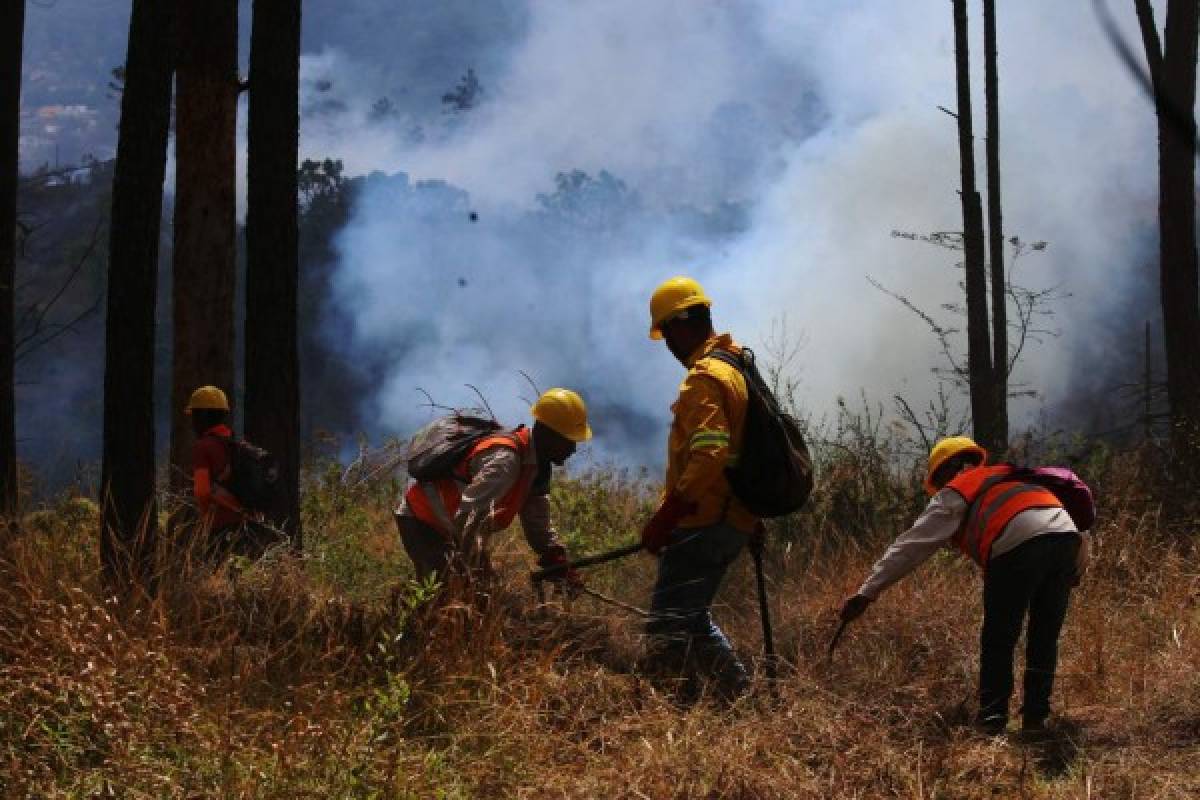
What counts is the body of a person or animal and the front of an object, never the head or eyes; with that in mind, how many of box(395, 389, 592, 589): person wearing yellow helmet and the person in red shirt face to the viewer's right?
1

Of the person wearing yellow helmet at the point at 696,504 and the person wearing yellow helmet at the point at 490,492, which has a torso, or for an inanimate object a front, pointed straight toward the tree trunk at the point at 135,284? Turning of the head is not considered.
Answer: the person wearing yellow helmet at the point at 696,504

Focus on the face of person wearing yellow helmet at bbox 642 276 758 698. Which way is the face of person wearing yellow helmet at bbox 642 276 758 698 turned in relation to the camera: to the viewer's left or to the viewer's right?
to the viewer's left

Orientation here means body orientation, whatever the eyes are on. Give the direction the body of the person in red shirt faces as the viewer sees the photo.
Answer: to the viewer's left

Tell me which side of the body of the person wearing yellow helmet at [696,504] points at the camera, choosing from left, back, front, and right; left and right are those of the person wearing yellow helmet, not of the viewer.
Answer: left

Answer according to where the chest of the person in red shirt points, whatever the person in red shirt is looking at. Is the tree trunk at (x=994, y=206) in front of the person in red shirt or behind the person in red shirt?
behind

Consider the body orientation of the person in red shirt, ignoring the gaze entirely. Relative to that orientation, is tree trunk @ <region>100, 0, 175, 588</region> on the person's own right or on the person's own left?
on the person's own left

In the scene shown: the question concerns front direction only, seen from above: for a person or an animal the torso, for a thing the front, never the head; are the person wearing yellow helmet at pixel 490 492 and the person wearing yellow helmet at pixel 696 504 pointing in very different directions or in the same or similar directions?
very different directions

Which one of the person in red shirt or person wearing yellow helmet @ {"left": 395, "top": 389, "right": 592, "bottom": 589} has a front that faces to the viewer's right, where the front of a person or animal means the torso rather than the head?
the person wearing yellow helmet

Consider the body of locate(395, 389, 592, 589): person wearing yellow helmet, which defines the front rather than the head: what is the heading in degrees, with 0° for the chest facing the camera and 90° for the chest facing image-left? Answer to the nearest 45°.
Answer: approximately 270°

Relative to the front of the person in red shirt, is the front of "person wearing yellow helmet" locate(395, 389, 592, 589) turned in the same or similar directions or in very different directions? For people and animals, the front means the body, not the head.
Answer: very different directions

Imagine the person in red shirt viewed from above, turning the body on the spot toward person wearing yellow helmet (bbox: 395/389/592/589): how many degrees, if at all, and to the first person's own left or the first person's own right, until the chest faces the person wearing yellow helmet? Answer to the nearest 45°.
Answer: approximately 135° to the first person's own left
